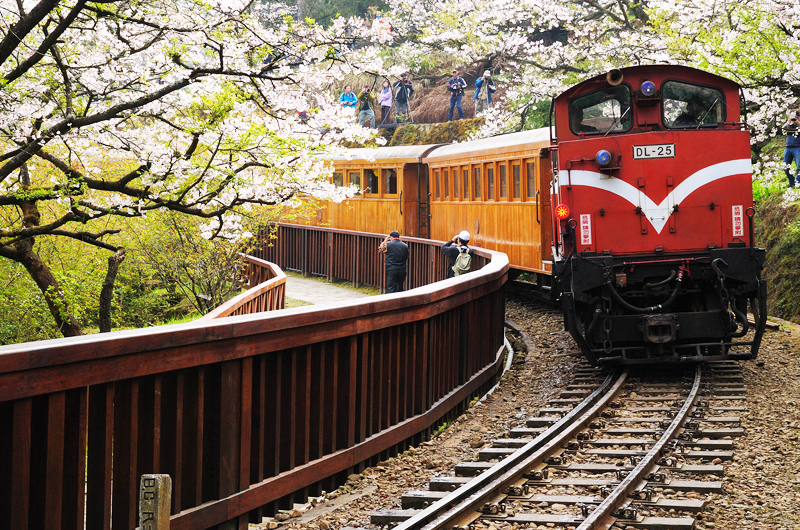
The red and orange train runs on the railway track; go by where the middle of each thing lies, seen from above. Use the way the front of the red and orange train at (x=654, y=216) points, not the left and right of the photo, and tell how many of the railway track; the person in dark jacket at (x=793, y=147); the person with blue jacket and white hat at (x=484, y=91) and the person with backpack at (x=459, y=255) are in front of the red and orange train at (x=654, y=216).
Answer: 1

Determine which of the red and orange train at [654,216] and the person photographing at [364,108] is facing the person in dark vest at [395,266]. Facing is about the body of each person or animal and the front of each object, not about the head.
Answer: the person photographing

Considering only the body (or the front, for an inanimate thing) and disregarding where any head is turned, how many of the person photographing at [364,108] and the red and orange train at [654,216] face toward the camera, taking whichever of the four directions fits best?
2

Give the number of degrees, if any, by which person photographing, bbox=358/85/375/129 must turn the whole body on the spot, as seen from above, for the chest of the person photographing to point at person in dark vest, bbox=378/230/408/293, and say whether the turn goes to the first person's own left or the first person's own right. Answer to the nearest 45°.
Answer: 0° — they already face them

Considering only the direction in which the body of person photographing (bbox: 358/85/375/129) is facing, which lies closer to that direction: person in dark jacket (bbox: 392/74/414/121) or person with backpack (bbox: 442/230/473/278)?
the person with backpack

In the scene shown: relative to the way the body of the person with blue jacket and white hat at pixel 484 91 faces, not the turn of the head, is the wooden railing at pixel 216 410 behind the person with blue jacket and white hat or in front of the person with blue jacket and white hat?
in front

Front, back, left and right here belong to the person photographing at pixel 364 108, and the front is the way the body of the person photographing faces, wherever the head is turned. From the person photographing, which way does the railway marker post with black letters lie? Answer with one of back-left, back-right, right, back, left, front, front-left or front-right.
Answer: front

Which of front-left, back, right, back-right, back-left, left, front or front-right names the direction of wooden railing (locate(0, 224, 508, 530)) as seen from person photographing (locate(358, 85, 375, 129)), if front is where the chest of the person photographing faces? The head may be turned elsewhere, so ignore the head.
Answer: front

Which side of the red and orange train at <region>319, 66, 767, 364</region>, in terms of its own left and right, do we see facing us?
front

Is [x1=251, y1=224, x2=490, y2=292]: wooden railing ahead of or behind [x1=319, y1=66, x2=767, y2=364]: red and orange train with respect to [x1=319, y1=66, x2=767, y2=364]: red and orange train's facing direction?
behind

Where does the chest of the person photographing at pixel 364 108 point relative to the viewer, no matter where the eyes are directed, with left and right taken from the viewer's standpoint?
facing the viewer

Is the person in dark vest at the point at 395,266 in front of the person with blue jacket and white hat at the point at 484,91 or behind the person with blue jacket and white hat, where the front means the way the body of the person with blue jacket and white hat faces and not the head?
in front

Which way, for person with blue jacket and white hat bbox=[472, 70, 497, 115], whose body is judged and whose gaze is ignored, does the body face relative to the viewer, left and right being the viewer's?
facing the viewer and to the left of the viewer
